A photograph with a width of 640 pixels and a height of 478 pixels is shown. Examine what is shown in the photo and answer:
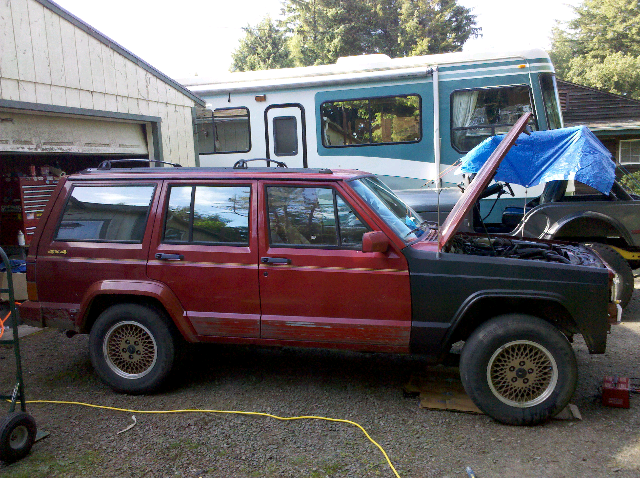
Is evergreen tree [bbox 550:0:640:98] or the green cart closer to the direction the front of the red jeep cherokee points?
the evergreen tree

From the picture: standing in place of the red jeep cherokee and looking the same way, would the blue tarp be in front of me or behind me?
in front

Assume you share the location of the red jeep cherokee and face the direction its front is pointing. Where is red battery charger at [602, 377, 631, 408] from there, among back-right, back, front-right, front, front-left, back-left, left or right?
front

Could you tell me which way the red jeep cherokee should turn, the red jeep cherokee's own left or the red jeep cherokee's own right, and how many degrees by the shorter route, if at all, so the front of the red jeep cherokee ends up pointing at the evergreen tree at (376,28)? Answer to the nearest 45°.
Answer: approximately 90° to the red jeep cherokee's own left

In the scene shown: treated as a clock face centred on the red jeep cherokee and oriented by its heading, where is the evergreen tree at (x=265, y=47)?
The evergreen tree is roughly at 9 o'clock from the red jeep cherokee.

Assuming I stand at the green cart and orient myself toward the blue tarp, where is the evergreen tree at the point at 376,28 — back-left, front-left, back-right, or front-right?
front-left

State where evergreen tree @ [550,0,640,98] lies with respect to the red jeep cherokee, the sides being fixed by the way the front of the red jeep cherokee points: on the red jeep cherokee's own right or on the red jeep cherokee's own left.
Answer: on the red jeep cherokee's own left

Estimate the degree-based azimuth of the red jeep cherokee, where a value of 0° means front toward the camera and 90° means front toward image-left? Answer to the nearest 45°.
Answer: approximately 270°

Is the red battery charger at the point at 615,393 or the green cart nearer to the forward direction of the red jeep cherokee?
the red battery charger
